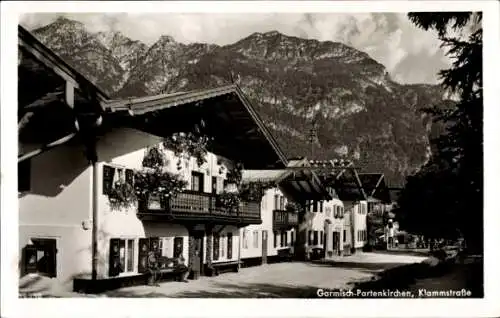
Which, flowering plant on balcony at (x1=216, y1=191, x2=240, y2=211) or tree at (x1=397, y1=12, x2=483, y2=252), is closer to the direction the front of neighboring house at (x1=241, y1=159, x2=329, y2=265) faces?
the tree

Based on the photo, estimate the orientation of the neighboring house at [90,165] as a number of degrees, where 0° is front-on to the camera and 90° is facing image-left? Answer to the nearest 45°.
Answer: approximately 315°

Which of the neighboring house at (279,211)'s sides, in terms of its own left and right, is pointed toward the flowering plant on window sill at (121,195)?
right

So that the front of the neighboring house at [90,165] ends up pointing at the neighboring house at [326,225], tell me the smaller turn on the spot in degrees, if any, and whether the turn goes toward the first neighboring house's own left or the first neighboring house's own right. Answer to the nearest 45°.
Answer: approximately 90° to the first neighboring house's own left

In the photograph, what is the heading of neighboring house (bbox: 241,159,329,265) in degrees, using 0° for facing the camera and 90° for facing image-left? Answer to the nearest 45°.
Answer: approximately 315°

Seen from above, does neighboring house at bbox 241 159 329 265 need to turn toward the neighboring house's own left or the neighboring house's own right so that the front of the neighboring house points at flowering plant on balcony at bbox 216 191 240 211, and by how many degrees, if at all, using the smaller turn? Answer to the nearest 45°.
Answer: approximately 135° to the neighboring house's own right

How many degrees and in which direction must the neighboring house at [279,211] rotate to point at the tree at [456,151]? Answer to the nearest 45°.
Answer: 0° — it already faces it
